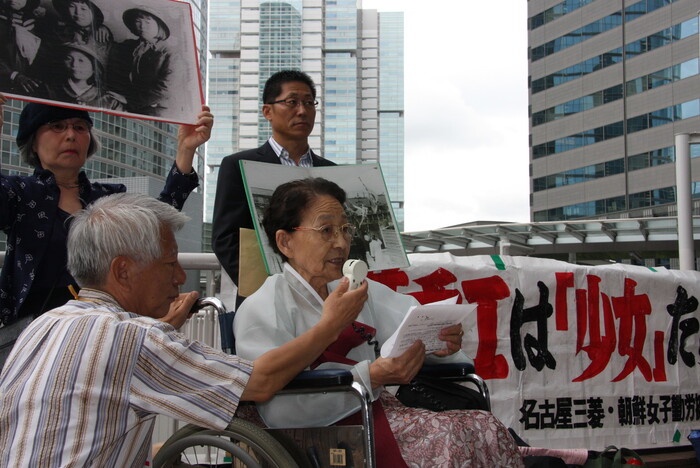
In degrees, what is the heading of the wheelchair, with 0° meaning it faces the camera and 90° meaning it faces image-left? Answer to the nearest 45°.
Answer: approximately 315°

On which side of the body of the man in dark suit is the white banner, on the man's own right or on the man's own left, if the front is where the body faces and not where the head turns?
on the man's own left

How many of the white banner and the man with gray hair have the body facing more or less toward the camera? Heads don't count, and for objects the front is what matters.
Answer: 1

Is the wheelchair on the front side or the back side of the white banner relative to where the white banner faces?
on the front side

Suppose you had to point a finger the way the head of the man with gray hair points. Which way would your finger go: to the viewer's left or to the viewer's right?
to the viewer's right

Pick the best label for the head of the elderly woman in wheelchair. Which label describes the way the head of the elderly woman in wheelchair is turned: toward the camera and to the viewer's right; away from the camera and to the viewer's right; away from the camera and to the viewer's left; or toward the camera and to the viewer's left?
toward the camera and to the viewer's right

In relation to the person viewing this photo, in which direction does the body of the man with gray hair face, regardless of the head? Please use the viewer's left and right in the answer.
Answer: facing away from the viewer and to the right of the viewer
